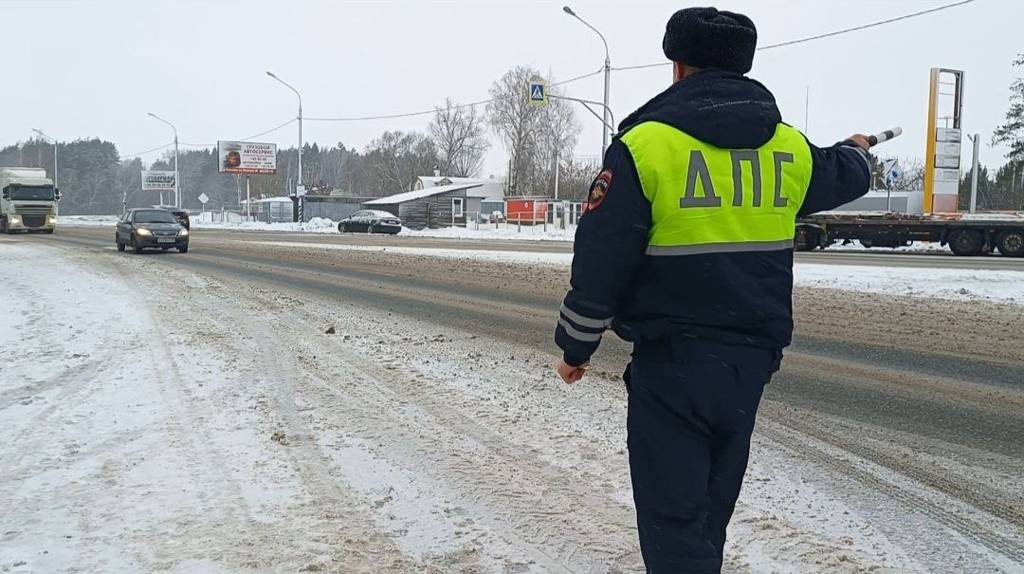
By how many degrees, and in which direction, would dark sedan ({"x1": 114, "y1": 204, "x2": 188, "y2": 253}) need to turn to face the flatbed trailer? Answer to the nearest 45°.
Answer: approximately 45° to its left

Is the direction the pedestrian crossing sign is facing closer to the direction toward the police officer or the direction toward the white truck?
the police officer

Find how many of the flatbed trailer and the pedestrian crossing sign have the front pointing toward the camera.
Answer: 1

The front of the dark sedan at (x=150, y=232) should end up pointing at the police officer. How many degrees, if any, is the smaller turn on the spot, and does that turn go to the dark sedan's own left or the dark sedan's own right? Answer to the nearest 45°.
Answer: approximately 45° to the dark sedan's own right

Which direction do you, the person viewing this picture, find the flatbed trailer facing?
facing to the left of the viewer

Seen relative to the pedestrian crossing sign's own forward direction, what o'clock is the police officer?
The police officer is roughly at 12 o'clock from the pedestrian crossing sign.

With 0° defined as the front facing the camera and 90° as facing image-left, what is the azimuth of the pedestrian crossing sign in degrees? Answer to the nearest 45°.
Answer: approximately 0°

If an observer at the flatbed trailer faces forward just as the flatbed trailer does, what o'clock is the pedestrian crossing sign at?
The pedestrian crossing sign is roughly at 12 o'clock from the flatbed trailer.

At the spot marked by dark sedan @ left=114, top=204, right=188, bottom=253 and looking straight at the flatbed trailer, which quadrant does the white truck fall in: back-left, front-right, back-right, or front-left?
back-left

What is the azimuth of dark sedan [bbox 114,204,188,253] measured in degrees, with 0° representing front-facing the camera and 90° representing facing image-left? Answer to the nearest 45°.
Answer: approximately 315°

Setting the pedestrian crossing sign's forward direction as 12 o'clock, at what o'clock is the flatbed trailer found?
The flatbed trailer is roughly at 10 o'clock from the pedestrian crossing sign.
